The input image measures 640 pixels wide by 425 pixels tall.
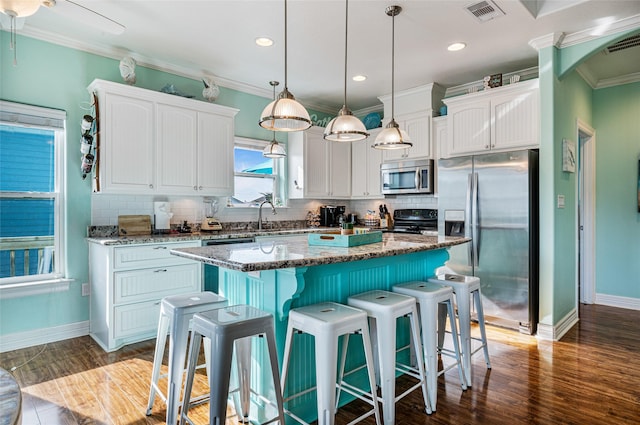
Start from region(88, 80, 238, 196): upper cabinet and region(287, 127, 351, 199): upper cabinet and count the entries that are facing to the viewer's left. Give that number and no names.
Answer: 0

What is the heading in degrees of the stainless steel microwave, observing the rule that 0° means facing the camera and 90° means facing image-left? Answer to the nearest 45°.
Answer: approximately 45°

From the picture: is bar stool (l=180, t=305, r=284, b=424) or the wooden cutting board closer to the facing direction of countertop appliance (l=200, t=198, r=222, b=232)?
the bar stool

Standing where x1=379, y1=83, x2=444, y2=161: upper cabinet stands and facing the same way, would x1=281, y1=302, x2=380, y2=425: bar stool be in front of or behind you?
in front

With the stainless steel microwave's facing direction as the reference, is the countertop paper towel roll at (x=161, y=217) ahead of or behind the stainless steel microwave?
ahead

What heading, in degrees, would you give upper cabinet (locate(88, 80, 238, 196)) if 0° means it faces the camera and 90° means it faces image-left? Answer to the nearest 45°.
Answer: approximately 315°

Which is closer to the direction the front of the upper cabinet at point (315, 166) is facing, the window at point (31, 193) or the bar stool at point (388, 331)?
the bar stool
